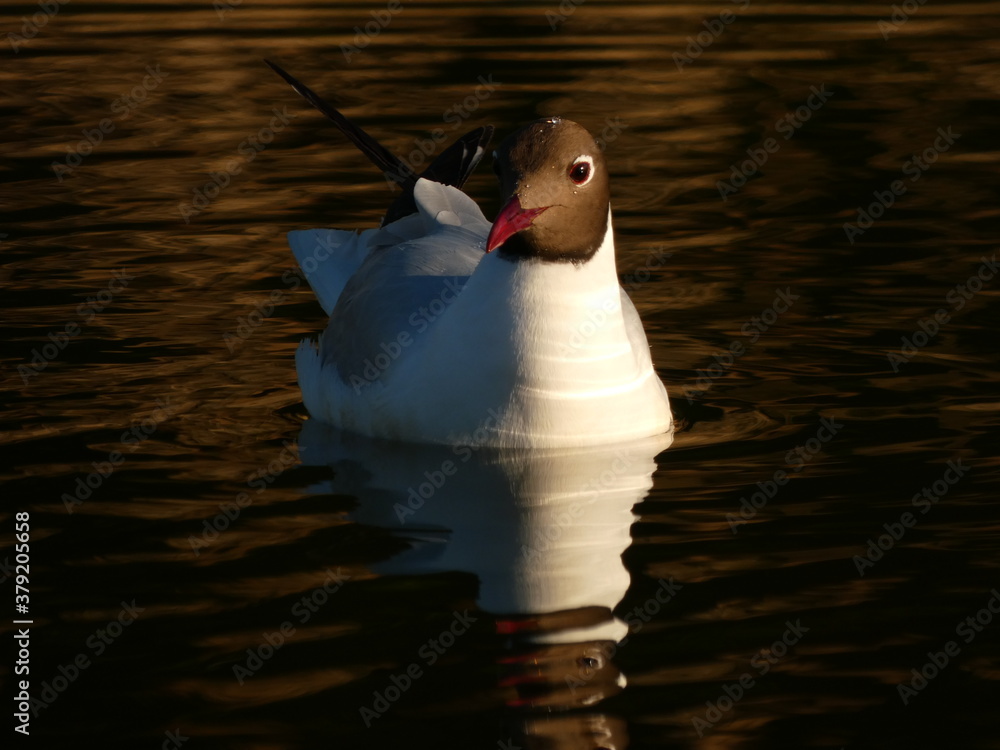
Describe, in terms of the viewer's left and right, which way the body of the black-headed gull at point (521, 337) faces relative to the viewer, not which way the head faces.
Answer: facing the viewer and to the right of the viewer
